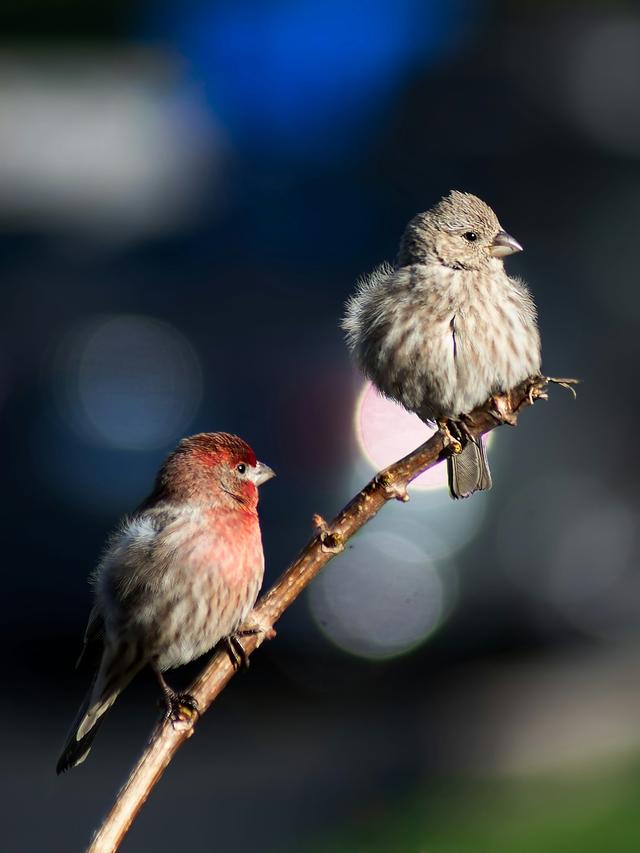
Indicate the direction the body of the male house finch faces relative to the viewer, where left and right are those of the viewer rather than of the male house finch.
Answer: facing the viewer and to the right of the viewer

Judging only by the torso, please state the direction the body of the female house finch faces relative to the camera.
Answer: toward the camera

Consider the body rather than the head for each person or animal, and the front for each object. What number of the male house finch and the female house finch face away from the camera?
0
